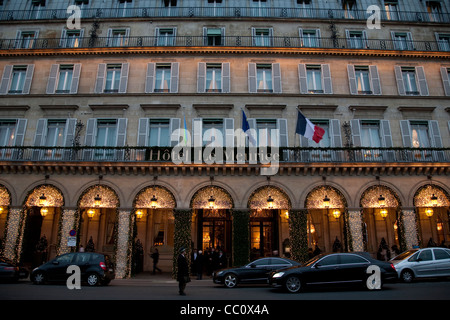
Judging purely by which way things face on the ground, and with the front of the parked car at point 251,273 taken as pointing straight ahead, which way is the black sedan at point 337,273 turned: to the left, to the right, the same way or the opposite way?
the same way

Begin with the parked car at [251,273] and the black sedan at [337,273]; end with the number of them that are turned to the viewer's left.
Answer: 2

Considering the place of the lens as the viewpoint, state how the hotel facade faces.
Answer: facing the viewer

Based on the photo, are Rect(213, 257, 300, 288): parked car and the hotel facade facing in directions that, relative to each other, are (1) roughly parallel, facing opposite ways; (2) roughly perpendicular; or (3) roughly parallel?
roughly perpendicular

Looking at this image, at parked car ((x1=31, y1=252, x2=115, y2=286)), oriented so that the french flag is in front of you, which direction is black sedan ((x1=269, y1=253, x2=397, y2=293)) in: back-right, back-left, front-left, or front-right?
front-right

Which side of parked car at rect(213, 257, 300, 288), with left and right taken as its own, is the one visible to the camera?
left

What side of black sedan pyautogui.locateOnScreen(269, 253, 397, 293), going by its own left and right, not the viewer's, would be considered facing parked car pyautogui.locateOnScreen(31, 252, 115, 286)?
front

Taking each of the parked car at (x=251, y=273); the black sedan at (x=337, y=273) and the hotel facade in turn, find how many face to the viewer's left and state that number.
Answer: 2

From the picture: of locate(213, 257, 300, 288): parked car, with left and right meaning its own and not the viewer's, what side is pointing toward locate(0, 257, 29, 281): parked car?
front

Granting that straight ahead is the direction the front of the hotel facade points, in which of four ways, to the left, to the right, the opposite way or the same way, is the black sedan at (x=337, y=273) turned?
to the right

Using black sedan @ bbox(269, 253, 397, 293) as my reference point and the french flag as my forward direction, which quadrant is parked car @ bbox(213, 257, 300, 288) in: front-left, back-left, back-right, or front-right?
front-left

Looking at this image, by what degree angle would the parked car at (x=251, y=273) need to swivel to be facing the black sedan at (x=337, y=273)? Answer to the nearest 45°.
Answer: approximately 135° to its left

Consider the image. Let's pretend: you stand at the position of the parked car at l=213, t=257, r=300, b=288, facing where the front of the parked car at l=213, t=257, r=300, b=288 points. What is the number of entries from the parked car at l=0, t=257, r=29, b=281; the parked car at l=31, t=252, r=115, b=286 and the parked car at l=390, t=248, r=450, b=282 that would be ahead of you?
2

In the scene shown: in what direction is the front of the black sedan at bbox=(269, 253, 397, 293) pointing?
to the viewer's left

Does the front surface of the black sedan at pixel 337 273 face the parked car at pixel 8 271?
yes
